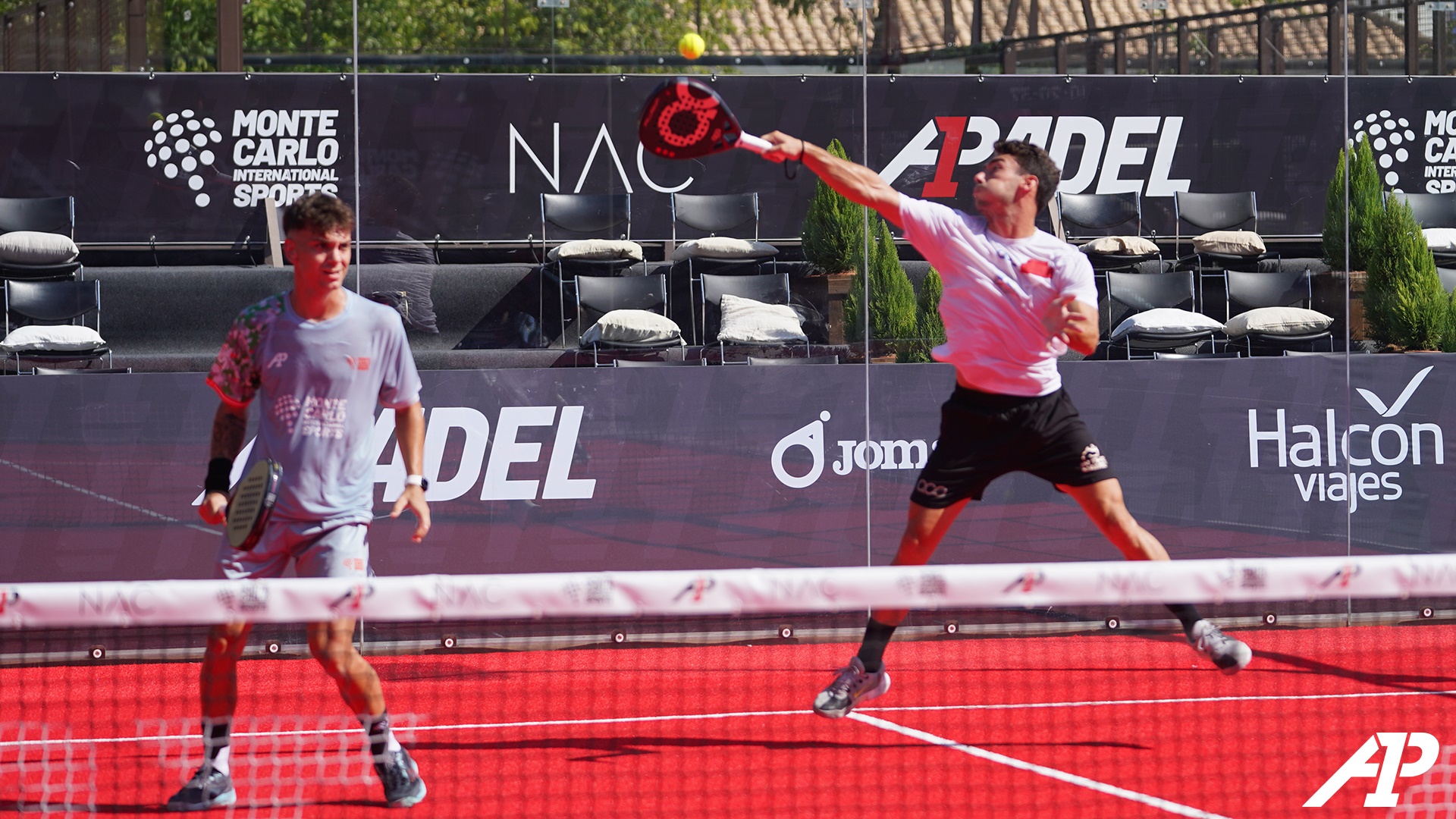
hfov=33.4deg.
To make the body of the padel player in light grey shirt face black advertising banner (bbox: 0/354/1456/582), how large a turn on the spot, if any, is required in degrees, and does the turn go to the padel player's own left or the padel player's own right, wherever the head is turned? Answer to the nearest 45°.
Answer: approximately 135° to the padel player's own left

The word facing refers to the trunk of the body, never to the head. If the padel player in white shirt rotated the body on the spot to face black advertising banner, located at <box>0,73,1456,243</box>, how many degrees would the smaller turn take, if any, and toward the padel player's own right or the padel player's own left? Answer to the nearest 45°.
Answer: approximately 135° to the padel player's own right

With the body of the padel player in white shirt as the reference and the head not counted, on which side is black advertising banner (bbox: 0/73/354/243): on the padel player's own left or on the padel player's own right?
on the padel player's own right

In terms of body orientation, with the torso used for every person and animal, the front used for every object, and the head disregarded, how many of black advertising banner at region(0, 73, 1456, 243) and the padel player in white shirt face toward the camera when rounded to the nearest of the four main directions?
2

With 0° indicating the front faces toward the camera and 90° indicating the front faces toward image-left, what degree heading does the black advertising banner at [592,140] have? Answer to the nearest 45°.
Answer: approximately 0°

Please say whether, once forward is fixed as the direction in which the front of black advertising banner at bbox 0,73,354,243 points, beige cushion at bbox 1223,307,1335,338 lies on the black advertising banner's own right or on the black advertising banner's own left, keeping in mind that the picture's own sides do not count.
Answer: on the black advertising banner's own left

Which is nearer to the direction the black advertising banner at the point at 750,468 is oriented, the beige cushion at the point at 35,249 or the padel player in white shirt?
the padel player in white shirt

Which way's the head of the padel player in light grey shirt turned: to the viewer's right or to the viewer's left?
to the viewer's right
